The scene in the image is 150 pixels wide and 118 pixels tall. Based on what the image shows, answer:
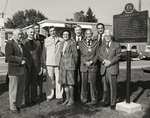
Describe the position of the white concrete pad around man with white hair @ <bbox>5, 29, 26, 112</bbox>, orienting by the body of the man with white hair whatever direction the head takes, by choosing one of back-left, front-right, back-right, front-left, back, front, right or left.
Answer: front-left

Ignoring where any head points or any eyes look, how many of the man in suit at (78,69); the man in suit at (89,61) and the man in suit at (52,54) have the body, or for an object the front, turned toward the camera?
3

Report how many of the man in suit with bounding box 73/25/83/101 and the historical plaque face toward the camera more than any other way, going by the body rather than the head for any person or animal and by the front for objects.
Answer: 2

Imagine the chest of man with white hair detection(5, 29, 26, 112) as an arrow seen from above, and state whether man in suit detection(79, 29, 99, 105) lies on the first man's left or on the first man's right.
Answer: on the first man's left

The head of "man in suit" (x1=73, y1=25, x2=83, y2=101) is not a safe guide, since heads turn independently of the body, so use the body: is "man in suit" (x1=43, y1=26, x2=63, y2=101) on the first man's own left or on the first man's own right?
on the first man's own right

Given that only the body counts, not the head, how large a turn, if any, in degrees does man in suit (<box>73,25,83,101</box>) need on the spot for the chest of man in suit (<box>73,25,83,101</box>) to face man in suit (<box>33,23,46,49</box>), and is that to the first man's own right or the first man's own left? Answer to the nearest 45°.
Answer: approximately 90° to the first man's own right

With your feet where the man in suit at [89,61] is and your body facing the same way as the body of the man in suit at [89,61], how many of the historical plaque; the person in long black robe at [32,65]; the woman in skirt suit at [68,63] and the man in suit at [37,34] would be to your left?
1

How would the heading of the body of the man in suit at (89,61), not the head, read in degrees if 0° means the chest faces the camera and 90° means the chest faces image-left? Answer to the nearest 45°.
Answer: approximately 0°

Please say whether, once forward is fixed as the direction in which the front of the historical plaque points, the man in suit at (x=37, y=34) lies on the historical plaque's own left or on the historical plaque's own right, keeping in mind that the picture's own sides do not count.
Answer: on the historical plaque's own right

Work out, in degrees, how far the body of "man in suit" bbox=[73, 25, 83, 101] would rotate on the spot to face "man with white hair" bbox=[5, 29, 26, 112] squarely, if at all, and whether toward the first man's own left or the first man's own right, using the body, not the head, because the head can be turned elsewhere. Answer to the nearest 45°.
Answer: approximately 45° to the first man's own right

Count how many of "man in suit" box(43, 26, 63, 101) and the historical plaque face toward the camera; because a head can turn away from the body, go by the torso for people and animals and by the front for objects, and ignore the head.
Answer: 2

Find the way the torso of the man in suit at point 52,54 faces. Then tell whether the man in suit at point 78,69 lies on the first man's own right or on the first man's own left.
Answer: on the first man's own left
